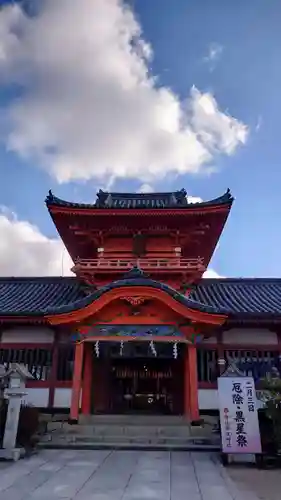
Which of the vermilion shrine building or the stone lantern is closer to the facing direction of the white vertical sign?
the stone lantern

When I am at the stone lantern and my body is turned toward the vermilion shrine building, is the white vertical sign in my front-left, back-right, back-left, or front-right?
front-right

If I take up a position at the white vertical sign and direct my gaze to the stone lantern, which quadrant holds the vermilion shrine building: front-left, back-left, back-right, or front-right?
front-right

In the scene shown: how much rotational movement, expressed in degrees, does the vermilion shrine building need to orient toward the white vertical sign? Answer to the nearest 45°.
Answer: approximately 45° to its left

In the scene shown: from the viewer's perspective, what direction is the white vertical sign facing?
toward the camera

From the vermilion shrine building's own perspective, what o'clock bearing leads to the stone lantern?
The stone lantern is roughly at 1 o'clock from the vermilion shrine building.

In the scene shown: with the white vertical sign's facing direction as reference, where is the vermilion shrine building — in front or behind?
behind

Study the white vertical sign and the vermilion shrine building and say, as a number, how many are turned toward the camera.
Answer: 2

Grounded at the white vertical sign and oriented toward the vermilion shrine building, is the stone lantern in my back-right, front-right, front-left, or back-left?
front-left

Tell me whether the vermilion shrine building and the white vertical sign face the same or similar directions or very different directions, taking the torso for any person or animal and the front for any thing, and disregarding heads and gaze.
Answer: same or similar directions

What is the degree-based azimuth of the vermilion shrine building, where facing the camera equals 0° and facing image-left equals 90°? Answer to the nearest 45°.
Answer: approximately 0°

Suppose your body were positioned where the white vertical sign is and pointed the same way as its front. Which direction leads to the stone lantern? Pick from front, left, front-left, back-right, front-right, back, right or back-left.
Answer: right
